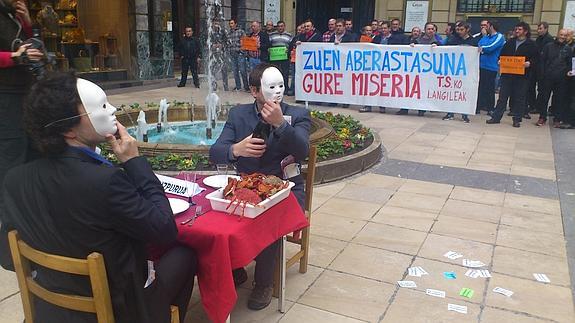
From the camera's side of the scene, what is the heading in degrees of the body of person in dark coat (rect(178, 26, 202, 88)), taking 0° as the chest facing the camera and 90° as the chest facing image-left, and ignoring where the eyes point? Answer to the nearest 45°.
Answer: approximately 0°

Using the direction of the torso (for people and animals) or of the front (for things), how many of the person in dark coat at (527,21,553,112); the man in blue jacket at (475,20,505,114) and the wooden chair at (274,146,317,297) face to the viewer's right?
0

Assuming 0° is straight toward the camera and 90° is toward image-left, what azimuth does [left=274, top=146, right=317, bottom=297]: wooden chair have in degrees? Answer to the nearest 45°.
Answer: approximately 45°

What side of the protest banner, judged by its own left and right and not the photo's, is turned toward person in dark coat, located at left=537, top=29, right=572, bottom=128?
left

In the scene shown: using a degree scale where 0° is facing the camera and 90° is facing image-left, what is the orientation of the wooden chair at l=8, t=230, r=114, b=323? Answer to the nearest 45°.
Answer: approximately 225°

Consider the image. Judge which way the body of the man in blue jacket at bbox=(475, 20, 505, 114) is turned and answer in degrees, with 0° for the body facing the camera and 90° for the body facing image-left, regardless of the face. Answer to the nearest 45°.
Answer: approximately 45°

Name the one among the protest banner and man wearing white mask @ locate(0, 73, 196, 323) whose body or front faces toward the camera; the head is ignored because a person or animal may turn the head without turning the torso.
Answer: the protest banner

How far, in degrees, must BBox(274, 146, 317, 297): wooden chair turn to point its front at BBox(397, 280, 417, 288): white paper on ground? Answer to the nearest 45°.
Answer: approximately 135° to its left

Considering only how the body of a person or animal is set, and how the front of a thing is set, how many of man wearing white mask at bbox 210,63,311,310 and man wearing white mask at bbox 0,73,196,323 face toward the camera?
1

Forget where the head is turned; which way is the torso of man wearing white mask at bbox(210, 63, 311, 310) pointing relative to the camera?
toward the camera

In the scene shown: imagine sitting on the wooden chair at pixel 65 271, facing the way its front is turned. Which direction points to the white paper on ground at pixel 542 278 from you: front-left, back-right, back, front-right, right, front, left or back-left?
front-right
